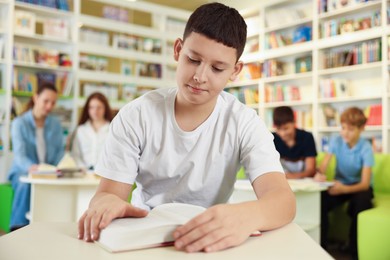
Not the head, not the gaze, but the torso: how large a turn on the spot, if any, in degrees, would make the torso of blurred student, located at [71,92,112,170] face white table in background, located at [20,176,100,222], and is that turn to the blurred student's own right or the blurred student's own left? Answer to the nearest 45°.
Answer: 0° — they already face it

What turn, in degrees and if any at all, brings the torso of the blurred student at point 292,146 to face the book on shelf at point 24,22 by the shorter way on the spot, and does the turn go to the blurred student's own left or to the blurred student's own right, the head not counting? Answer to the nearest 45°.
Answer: approximately 45° to the blurred student's own right

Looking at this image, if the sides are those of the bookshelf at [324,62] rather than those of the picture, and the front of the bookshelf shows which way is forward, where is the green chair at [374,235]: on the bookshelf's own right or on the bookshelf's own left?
on the bookshelf's own left

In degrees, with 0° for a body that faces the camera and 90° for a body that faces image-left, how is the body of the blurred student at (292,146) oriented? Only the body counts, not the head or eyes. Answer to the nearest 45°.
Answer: approximately 45°

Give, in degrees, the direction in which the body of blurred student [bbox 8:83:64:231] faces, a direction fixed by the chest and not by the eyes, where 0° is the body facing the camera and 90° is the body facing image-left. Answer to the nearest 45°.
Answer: approximately 315°

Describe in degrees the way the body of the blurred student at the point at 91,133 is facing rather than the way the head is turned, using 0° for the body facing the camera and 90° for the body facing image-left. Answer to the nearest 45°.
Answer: approximately 0°

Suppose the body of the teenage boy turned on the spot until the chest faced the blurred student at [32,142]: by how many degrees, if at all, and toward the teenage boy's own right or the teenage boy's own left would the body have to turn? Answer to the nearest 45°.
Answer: approximately 135° to the teenage boy's own right

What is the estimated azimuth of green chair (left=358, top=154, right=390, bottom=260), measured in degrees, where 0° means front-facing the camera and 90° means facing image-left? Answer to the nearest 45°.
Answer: approximately 90°
